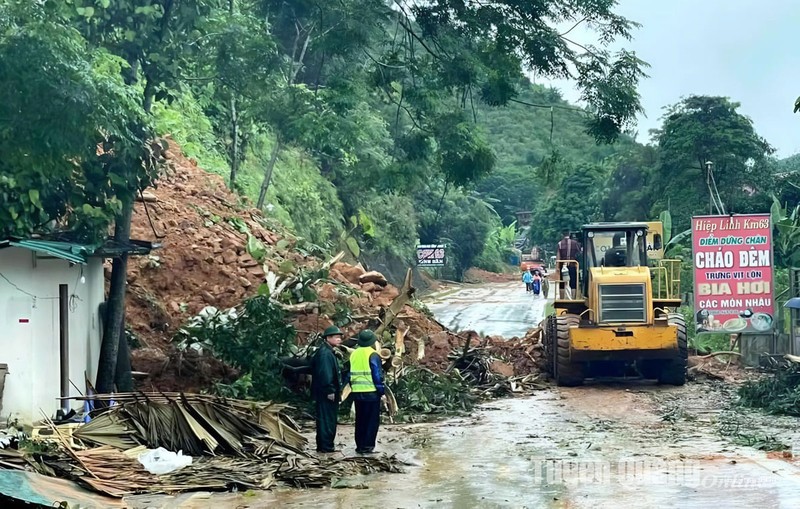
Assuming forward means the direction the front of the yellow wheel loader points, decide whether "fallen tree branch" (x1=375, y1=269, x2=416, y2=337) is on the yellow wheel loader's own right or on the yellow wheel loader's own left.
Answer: on the yellow wheel loader's own left

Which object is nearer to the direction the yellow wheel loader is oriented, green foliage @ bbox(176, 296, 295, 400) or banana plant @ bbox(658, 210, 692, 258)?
the banana plant

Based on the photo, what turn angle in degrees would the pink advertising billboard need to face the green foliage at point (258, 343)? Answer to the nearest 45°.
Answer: approximately 45° to its right

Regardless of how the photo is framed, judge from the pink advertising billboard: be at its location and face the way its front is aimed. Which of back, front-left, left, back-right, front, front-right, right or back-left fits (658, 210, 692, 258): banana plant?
back

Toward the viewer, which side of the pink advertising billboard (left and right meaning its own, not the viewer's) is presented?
front

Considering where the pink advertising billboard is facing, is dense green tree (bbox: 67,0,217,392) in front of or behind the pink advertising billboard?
in front

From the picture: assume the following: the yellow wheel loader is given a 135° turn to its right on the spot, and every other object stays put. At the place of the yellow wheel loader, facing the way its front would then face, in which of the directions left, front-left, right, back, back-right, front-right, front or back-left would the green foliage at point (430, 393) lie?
right

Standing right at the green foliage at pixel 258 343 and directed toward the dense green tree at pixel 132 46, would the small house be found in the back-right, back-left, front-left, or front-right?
front-left

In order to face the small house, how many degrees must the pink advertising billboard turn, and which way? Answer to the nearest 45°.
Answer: approximately 45° to its right

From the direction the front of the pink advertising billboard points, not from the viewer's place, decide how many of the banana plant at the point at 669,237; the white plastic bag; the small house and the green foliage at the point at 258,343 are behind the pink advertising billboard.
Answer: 1

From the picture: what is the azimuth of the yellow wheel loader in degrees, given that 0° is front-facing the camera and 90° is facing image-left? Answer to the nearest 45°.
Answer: approximately 180°

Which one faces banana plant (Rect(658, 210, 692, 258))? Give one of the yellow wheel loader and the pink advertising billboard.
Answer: the yellow wheel loader
